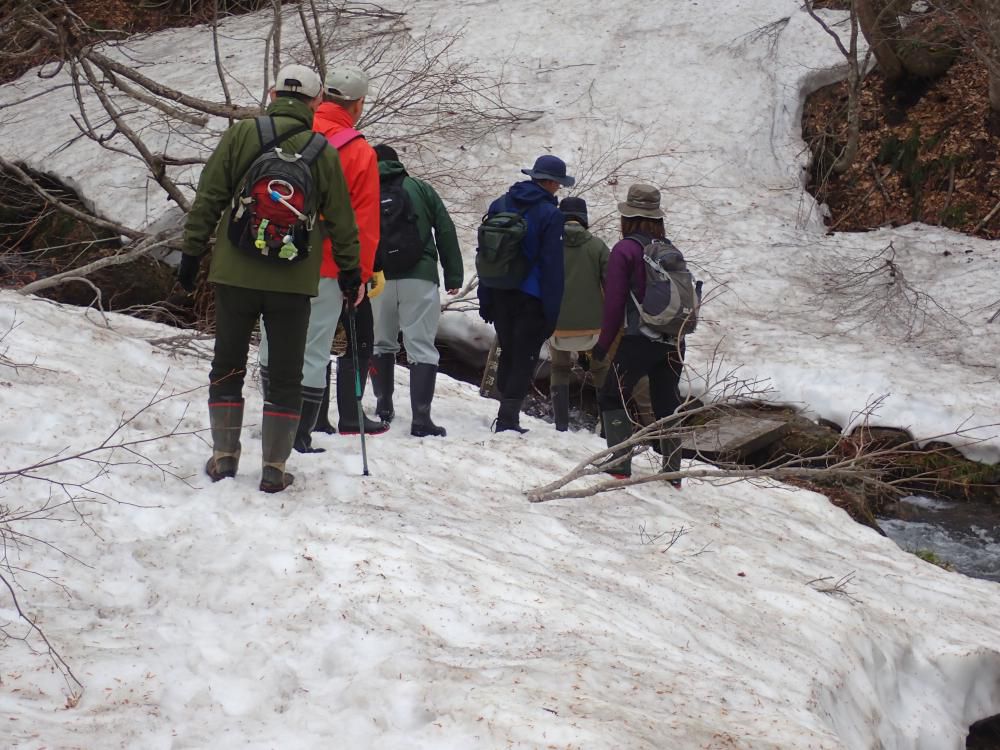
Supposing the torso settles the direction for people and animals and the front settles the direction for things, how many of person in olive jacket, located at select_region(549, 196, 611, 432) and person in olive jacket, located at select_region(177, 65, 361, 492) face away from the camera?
2

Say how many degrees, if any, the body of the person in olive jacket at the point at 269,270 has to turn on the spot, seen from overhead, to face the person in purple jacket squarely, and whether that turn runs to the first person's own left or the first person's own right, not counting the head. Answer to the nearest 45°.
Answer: approximately 45° to the first person's own right

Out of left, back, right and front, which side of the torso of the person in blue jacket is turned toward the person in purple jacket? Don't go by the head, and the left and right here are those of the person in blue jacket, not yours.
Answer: right

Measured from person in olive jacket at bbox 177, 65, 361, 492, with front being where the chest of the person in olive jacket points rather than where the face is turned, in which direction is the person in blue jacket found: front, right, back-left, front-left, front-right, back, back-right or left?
front-right

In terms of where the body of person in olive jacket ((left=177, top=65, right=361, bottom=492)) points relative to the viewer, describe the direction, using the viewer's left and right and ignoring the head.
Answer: facing away from the viewer

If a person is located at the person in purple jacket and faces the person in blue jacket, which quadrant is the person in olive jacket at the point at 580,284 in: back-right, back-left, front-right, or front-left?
front-right

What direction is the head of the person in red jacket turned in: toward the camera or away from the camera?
away from the camera

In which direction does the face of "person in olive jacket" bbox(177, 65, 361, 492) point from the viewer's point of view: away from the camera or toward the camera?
away from the camera

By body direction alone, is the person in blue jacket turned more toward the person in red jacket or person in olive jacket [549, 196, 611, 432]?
the person in olive jacket

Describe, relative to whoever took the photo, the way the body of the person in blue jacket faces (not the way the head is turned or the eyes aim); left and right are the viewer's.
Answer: facing away from the viewer and to the right of the viewer

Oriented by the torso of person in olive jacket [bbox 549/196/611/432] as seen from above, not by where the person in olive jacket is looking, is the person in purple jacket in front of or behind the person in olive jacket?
behind

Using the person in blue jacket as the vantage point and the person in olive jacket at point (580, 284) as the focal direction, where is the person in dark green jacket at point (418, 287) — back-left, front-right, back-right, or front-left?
back-left

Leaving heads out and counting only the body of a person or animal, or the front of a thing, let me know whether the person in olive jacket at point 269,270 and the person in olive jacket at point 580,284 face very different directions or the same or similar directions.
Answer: same or similar directions

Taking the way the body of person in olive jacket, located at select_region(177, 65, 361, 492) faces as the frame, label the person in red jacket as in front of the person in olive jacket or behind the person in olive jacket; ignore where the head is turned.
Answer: in front

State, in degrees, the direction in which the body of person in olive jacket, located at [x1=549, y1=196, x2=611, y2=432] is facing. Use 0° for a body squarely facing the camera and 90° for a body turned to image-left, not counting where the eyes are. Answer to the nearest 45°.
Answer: approximately 180°

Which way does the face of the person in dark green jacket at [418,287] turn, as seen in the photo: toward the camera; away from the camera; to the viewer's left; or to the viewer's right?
away from the camera

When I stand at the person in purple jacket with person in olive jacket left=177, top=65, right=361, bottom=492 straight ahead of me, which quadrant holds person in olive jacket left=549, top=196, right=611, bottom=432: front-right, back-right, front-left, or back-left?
back-right

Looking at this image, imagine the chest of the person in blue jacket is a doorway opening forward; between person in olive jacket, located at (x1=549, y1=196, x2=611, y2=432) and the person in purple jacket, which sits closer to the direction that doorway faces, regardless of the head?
the person in olive jacket
